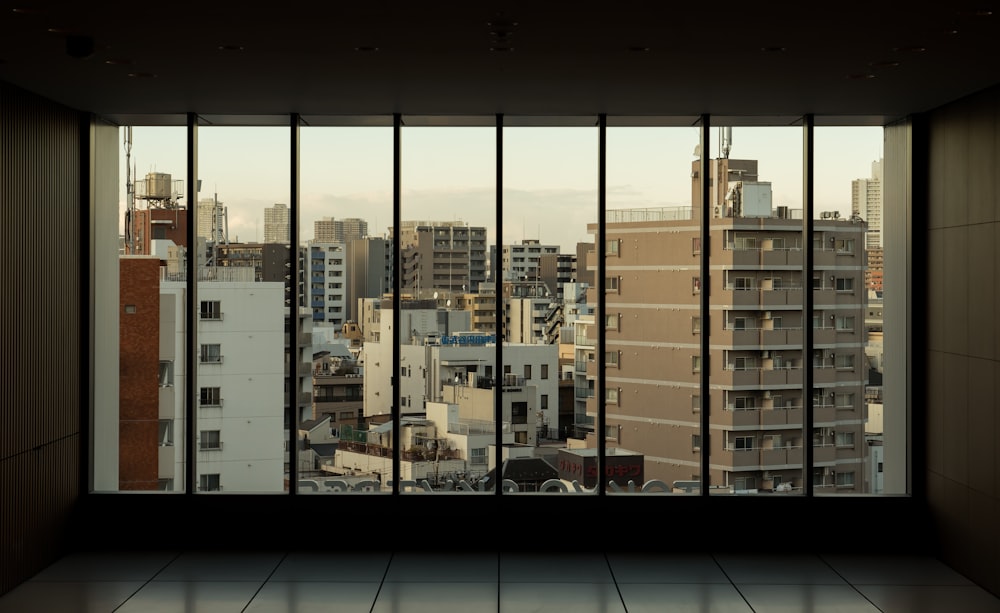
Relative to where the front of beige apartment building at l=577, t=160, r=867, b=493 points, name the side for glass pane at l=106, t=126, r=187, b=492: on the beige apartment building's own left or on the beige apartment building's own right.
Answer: on the beige apartment building's own right

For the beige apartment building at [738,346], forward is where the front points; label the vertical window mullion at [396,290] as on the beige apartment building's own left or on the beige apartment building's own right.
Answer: on the beige apartment building's own right

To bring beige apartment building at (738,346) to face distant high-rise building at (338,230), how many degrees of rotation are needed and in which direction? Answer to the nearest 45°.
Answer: approximately 135° to its right

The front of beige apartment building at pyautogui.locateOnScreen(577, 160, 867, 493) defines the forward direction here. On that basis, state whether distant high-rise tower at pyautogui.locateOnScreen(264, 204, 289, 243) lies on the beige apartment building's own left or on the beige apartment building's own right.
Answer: on the beige apartment building's own right

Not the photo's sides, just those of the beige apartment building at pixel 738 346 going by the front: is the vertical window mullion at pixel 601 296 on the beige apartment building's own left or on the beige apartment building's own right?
on the beige apartment building's own right

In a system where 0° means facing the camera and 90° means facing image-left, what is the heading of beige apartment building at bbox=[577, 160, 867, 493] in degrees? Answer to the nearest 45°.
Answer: approximately 315°

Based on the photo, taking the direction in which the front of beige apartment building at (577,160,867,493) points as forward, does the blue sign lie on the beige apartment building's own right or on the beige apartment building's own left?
on the beige apartment building's own right
